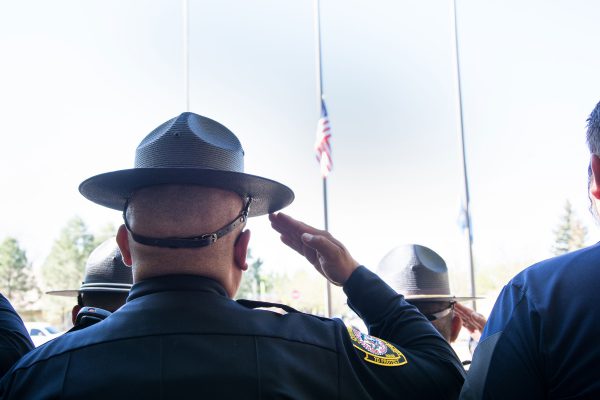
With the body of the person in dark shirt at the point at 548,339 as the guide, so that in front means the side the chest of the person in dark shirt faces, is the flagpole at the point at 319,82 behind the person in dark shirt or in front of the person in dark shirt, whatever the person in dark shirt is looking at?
in front

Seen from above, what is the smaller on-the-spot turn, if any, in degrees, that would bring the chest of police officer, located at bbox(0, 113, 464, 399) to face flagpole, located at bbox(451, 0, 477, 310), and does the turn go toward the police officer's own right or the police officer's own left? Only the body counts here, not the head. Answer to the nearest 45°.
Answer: approximately 45° to the police officer's own right

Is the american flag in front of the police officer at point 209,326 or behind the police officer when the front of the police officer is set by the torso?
in front

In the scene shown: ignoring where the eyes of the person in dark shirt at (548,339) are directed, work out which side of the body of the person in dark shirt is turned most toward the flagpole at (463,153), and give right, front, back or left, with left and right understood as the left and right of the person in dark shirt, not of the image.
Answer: front

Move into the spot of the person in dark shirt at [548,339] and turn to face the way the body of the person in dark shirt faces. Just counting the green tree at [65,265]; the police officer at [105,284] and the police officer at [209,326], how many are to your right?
0

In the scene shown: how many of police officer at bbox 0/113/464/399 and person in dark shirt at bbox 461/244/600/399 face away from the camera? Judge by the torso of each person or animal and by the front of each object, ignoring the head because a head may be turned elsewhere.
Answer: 2

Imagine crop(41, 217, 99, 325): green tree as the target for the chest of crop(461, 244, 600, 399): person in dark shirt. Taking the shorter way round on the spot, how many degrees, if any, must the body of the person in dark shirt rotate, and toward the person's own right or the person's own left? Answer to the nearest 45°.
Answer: approximately 45° to the person's own left

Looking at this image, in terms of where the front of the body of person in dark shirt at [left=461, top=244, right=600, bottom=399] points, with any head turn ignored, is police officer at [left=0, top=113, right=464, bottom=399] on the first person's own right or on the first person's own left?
on the first person's own left

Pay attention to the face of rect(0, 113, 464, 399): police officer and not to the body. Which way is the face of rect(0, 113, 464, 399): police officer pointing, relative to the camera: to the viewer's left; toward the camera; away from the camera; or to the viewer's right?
away from the camera

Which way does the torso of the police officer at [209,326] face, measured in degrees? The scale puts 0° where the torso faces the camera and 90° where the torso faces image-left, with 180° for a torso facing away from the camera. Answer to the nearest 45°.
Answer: approximately 180°

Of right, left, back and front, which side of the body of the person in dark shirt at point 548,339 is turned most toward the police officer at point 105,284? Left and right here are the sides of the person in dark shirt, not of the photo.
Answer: left

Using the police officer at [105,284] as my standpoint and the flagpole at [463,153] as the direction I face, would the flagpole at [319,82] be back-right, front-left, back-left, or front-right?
front-left

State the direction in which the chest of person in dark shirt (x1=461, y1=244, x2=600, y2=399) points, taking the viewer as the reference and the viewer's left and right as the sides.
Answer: facing away from the viewer

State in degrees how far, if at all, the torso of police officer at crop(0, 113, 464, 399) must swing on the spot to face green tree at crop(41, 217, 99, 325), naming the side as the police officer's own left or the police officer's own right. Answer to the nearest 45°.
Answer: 0° — they already face it

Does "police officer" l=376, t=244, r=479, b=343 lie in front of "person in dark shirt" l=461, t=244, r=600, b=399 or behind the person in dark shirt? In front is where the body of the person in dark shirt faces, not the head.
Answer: in front

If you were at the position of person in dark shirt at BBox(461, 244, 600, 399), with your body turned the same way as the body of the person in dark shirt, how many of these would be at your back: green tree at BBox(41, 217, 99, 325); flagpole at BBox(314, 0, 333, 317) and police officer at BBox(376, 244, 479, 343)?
0
